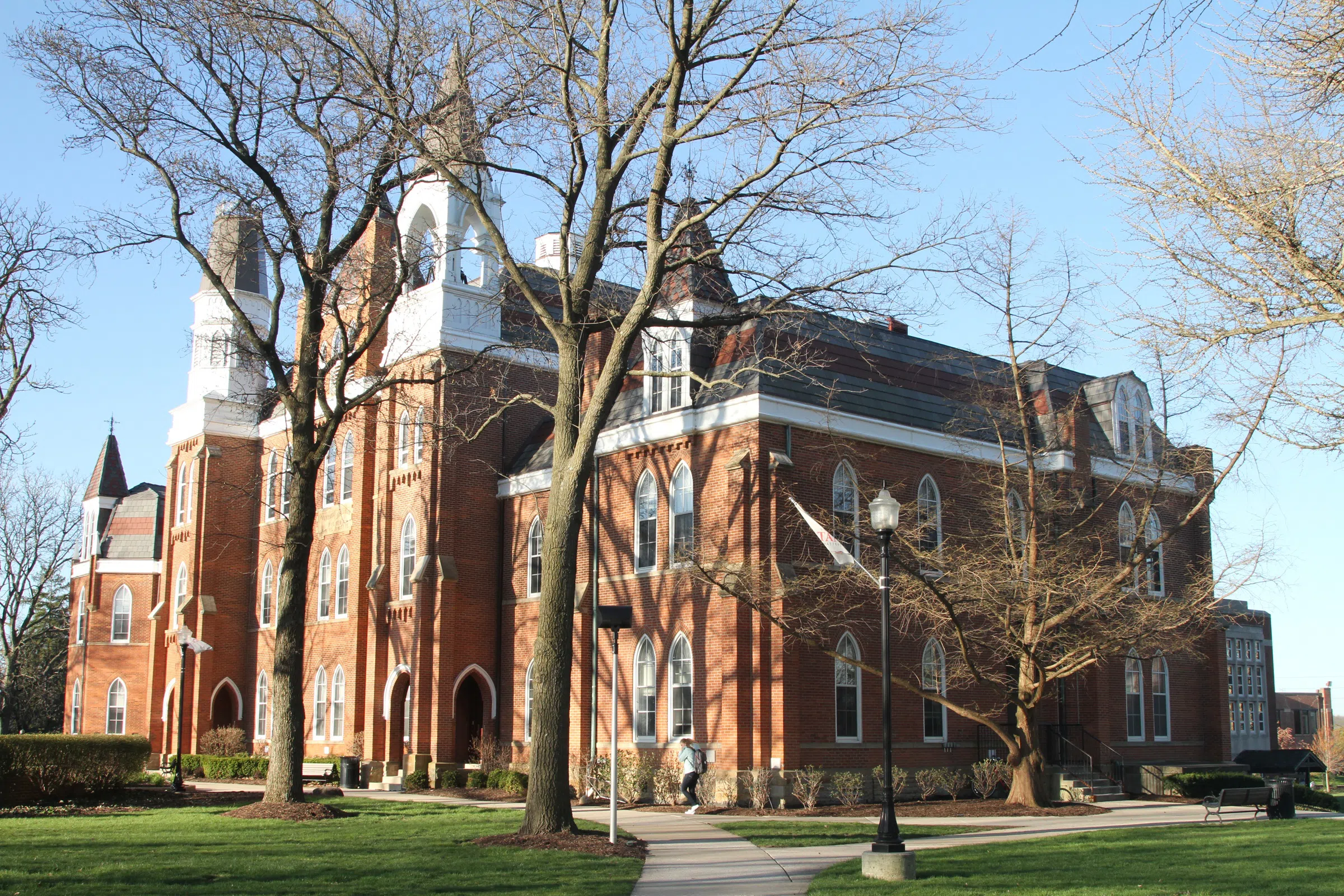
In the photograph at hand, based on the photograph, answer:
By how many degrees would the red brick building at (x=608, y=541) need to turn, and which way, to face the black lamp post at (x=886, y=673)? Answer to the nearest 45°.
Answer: approximately 45° to its left

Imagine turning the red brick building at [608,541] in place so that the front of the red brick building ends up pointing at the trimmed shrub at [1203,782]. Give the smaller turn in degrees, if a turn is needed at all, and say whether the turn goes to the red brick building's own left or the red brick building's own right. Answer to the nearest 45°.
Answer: approximately 135° to the red brick building's own left

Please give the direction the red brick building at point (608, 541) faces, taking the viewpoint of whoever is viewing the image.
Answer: facing the viewer and to the left of the viewer

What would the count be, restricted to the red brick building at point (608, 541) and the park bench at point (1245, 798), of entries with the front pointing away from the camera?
0

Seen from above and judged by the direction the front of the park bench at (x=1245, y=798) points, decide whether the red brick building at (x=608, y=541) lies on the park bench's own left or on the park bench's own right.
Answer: on the park bench's own right

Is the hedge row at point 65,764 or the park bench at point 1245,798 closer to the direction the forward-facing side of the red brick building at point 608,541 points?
the hedge row

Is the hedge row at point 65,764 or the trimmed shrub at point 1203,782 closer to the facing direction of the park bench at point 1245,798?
the hedge row

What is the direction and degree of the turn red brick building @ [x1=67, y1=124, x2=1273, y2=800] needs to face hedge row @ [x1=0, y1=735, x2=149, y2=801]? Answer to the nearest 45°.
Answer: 0° — it already faces it

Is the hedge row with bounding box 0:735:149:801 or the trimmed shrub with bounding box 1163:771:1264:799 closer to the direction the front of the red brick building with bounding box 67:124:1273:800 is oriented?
the hedge row

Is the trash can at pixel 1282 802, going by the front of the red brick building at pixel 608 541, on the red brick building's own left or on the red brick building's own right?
on the red brick building's own left

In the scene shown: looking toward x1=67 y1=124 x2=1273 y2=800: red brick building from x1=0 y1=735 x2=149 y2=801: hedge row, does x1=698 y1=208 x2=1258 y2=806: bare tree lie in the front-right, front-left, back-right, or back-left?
front-right
